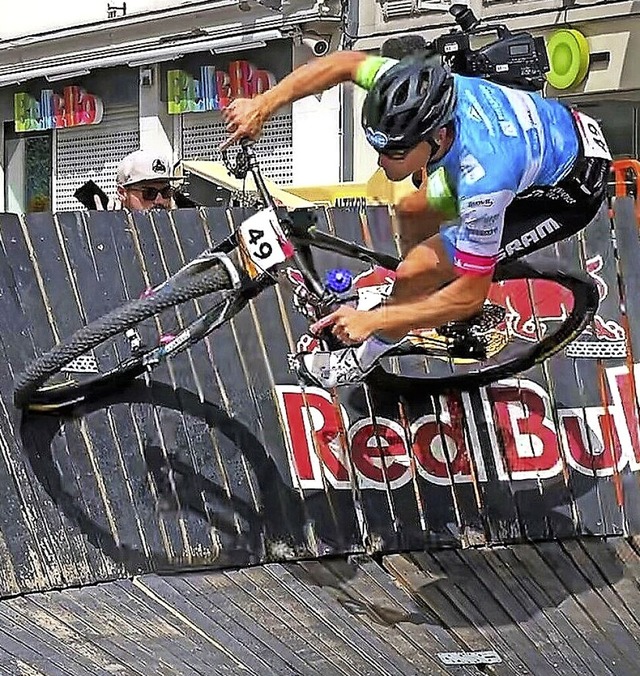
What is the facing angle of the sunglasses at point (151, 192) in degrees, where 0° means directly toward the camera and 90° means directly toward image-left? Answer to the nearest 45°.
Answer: approximately 315°

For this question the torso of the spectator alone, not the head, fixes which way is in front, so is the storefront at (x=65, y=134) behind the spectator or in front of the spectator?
behind

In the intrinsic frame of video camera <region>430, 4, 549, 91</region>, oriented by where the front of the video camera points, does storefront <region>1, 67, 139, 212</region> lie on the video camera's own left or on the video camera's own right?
on the video camera's own right

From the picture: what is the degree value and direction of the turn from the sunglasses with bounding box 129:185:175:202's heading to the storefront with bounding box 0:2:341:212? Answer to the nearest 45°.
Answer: approximately 135° to its left

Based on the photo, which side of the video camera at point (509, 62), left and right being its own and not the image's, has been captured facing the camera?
left

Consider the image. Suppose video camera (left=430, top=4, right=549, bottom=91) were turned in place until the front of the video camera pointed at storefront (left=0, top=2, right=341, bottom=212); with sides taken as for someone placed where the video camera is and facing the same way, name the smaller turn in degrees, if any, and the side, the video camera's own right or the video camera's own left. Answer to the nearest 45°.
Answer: approximately 45° to the video camera's own right

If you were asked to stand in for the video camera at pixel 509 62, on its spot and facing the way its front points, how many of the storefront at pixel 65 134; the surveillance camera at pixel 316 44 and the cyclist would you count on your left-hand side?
1

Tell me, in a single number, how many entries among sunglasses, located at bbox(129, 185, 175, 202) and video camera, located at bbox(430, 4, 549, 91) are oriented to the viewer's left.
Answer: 1

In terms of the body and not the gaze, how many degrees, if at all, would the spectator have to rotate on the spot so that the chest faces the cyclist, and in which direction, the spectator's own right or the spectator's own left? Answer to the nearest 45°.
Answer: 0° — they already face them

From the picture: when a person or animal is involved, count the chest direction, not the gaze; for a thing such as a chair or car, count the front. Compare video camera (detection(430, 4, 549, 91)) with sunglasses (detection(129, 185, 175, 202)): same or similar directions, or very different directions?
very different directions

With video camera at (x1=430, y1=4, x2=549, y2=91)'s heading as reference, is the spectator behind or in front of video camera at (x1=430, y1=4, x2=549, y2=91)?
in front
